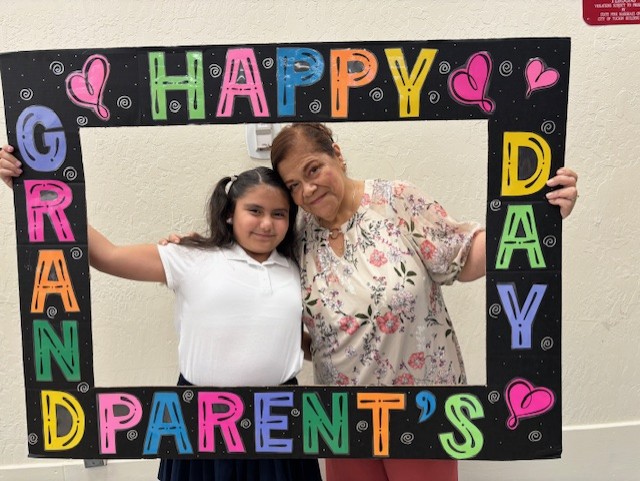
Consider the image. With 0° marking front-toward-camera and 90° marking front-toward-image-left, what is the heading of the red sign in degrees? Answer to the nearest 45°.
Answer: approximately 0°

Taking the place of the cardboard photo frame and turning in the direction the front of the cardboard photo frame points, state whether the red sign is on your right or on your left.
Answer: on your left

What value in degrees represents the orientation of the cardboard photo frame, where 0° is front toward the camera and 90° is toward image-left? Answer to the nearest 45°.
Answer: approximately 0°

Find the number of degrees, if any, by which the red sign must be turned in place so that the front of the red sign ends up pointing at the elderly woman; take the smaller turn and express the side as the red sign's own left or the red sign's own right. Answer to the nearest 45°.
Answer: approximately 45° to the red sign's own right

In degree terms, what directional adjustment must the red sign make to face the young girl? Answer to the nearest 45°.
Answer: approximately 45° to its right

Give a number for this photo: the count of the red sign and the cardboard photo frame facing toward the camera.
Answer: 2

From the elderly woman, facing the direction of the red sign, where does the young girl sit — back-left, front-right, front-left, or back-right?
back-left
